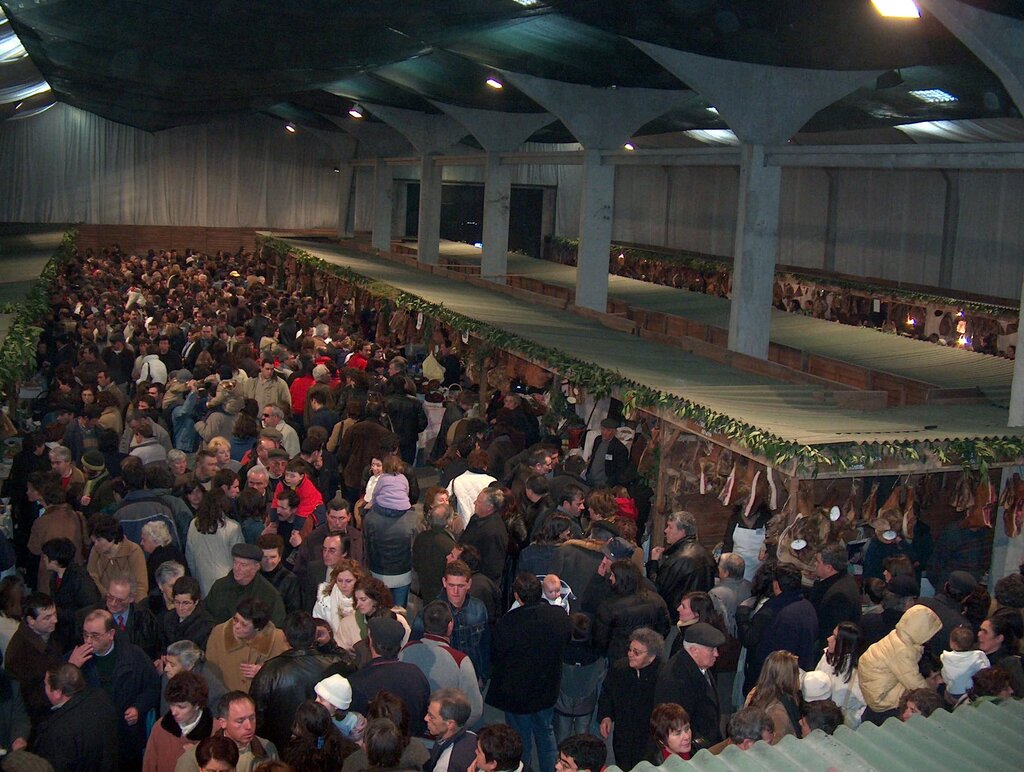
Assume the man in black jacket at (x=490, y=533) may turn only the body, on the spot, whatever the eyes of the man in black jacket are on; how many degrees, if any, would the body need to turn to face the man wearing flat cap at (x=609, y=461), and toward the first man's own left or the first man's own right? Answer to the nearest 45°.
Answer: approximately 90° to the first man's own right

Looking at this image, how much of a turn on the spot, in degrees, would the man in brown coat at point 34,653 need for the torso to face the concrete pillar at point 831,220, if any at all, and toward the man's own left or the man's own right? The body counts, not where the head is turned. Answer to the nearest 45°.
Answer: approximately 90° to the man's own left

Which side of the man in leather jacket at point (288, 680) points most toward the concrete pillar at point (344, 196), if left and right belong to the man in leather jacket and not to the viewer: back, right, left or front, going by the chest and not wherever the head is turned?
front

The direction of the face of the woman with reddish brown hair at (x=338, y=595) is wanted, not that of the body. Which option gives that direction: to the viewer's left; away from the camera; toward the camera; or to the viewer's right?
toward the camera

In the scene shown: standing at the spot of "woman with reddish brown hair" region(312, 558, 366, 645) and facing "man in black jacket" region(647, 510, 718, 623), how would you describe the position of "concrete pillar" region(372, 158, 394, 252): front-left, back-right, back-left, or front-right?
front-left

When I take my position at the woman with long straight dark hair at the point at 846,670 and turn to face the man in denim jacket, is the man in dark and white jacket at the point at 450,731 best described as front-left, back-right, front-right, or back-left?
front-left

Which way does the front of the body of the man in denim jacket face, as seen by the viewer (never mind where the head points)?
toward the camera

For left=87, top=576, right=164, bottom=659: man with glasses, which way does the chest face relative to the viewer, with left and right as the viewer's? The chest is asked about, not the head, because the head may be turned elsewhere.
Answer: facing the viewer and to the left of the viewer

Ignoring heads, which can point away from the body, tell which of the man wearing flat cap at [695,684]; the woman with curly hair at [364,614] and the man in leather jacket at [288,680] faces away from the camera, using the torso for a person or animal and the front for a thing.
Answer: the man in leather jacket

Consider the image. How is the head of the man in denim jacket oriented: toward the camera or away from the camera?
toward the camera

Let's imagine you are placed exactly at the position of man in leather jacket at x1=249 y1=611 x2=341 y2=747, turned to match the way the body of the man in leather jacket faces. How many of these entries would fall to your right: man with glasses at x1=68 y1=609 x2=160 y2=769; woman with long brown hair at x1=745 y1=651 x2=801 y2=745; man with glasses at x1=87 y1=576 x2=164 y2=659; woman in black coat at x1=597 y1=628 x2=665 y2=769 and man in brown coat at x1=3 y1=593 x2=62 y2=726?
2

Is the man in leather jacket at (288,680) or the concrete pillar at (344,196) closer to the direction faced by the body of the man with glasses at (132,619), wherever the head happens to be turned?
the man in leather jacket

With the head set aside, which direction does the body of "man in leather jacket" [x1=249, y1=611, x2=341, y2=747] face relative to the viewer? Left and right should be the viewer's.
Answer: facing away from the viewer

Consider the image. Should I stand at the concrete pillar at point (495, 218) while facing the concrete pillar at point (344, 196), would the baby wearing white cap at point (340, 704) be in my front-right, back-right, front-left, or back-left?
back-left
